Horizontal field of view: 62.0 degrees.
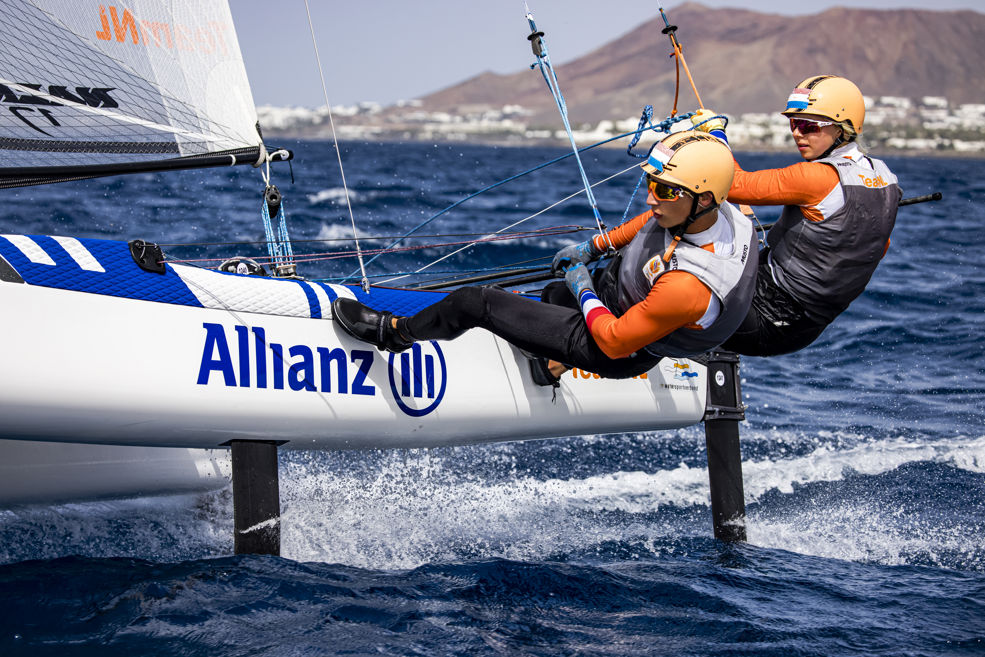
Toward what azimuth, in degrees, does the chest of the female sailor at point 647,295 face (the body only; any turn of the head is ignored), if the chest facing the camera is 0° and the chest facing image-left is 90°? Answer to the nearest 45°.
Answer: approximately 90°

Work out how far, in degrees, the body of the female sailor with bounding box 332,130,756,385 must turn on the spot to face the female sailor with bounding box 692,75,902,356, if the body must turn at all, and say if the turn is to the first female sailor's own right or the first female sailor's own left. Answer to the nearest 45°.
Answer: approximately 180°
